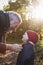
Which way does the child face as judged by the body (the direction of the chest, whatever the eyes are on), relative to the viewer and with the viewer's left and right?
facing to the left of the viewer

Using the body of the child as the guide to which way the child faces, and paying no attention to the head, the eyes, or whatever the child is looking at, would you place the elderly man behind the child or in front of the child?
in front

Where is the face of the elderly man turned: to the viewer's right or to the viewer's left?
to the viewer's right

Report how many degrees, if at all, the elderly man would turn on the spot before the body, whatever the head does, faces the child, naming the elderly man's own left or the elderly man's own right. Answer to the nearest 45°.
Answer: approximately 45° to the elderly man's own right

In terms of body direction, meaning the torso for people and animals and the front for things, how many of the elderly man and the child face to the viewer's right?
1

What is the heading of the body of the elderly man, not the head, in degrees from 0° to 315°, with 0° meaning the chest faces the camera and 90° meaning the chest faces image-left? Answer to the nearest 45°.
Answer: approximately 270°

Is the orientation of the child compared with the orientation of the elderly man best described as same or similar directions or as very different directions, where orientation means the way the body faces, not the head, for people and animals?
very different directions
